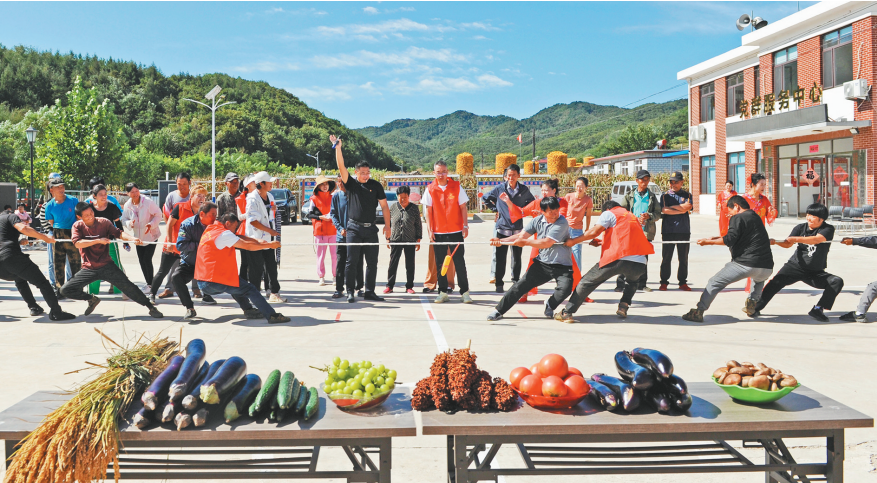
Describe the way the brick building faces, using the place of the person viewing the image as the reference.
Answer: facing the viewer and to the left of the viewer

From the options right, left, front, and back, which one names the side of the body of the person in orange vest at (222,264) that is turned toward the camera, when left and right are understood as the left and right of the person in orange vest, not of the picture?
right

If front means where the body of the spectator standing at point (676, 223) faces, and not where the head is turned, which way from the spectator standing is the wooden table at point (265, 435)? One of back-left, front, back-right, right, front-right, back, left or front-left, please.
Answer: front

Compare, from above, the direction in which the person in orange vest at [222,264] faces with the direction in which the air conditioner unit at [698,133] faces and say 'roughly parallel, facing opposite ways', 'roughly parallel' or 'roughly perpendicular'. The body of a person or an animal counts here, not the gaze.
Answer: roughly parallel, facing opposite ways

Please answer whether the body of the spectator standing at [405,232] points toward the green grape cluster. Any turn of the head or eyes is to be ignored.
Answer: yes

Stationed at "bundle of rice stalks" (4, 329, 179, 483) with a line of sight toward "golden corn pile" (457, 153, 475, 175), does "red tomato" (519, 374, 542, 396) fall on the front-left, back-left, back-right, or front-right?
front-right

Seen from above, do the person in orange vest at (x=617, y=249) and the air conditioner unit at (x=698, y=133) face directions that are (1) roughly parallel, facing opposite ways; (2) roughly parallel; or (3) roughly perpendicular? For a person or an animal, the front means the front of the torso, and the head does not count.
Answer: roughly perpendicular

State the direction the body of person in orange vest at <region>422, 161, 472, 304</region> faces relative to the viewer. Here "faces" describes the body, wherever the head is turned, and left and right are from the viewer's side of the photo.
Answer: facing the viewer

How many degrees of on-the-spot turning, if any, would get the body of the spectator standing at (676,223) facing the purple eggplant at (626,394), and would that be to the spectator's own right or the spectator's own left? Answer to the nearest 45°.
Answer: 0° — they already face it

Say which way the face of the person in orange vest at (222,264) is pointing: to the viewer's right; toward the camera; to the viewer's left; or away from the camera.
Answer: to the viewer's right

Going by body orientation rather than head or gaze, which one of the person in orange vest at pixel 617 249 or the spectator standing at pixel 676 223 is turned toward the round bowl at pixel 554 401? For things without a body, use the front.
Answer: the spectator standing

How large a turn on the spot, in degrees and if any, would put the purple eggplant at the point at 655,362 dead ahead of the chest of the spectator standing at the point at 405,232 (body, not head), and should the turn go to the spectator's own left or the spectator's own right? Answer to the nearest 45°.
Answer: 0° — they already face it

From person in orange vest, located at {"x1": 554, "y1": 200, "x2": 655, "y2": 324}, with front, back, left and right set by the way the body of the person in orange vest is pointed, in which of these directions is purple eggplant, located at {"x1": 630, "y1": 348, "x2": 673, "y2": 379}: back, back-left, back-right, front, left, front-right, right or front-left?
back-left

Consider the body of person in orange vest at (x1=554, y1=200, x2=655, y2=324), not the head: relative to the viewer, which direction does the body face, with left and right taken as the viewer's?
facing away from the viewer and to the left of the viewer

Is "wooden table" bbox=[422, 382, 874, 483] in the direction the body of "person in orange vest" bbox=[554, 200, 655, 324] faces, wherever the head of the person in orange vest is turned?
no

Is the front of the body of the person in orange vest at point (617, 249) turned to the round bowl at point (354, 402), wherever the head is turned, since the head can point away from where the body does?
no
